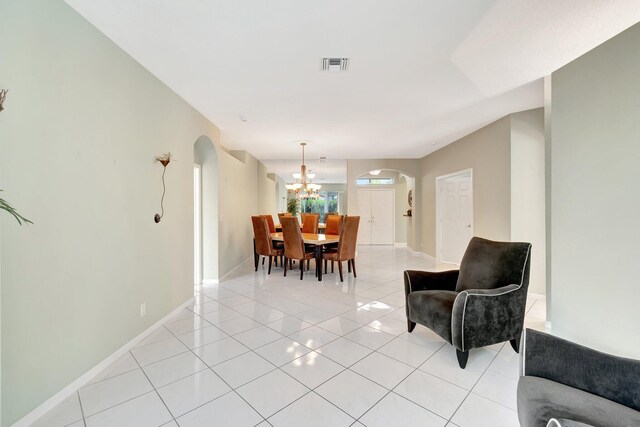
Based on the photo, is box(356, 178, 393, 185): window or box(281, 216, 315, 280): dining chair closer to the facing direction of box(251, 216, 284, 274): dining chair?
the window

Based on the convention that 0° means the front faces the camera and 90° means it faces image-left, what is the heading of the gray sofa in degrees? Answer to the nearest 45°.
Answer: approximately 45°

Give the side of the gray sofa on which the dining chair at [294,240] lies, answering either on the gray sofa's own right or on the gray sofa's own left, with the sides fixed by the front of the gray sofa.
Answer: on the gray sofa's own right

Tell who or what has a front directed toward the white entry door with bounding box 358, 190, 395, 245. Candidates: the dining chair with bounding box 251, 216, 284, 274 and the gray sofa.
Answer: the dining chair

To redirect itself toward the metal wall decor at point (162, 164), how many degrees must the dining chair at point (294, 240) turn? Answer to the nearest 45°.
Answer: approximately 180°

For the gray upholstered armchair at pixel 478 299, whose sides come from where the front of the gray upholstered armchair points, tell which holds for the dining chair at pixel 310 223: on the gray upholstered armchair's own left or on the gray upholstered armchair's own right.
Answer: on the gray upholstered armchair's own right

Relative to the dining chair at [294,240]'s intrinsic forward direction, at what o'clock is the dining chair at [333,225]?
the dining chair at [333,225] is roughly at 12 o'clock from the dining chair at [294,240].

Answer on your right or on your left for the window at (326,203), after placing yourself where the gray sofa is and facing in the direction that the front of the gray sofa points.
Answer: on your right

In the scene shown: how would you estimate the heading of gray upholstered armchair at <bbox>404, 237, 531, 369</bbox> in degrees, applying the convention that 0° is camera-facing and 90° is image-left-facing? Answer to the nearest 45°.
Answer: approximately 45°

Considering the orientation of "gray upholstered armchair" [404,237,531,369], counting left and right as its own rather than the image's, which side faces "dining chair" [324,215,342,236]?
right

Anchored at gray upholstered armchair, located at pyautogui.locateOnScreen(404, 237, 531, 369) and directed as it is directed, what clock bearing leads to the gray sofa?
The gray sofa is roughly at 10 o'clock from the gray upholstered armchair.

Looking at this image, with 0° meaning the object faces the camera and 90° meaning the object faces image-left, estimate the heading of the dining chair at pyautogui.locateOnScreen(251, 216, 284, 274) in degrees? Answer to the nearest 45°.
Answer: approximately 225°

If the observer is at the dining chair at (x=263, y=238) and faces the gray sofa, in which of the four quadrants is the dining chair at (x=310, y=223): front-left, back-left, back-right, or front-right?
back-left

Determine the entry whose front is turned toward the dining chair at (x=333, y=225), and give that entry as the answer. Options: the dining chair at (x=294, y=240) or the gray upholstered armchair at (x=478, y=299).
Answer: the dining chair at (x=294, y=240)

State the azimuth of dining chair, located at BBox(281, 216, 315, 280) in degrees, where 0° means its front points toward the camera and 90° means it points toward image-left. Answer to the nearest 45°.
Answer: approximately 225°

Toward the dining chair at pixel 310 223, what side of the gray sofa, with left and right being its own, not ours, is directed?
right
